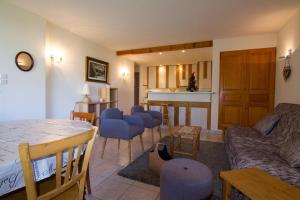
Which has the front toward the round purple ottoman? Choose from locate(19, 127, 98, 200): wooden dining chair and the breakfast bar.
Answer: the breakfast bar

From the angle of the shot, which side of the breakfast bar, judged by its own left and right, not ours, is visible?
front

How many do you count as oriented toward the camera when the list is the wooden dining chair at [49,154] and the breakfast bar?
1

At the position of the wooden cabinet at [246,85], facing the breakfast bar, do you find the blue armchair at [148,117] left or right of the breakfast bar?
left

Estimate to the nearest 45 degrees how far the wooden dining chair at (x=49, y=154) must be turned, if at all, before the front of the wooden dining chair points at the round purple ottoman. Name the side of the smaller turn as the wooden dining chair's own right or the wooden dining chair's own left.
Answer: approximately 135° to the wooden dining chair's own right

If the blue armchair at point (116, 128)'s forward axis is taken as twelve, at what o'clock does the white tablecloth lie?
The white tablecloth is roughly at 2 o'clock from the blue armchair.

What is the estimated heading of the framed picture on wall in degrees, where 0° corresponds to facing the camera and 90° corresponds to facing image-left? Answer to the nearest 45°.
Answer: approximately 315°

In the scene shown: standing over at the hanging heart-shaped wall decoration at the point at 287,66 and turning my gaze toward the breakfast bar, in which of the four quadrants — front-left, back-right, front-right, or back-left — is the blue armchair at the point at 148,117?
front-left

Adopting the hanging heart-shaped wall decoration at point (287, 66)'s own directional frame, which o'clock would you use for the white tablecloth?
The white tablecloth is roughly at 11 o'clock from the hanging heart-shaped wall decoration.

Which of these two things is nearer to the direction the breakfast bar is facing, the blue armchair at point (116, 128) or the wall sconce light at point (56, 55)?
the blue armchair

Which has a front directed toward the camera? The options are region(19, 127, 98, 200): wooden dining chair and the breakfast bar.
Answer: the breakfast bar

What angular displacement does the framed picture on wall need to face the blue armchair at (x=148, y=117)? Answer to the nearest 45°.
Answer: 0° — it already faces it

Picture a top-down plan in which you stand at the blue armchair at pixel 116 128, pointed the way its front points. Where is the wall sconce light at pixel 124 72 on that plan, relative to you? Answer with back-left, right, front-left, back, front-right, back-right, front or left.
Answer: back-left

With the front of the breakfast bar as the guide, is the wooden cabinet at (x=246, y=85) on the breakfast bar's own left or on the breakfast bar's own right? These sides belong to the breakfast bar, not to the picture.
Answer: on the breakfast bar's own left

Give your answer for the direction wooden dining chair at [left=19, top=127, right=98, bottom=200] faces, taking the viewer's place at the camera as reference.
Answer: facing away from the viewer and to the left of the viewer

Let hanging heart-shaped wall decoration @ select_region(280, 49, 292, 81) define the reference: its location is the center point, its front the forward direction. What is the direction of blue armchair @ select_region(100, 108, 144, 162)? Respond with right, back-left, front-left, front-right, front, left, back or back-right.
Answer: front
